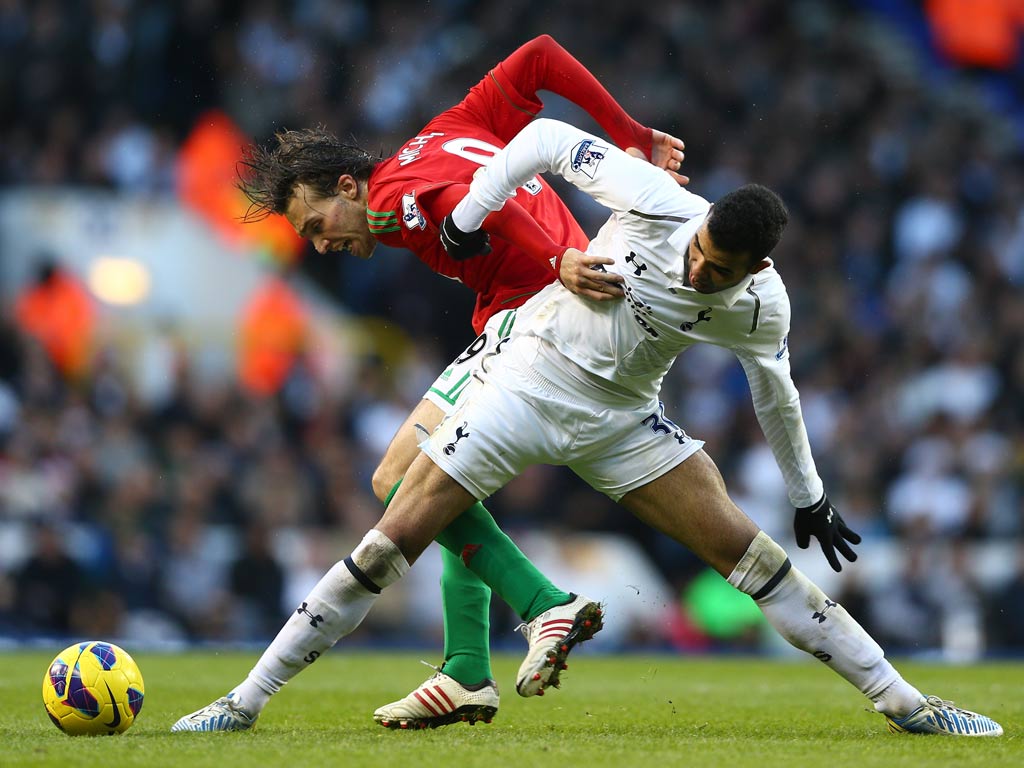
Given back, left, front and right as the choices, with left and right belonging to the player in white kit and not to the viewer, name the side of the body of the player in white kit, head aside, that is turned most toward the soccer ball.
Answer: right

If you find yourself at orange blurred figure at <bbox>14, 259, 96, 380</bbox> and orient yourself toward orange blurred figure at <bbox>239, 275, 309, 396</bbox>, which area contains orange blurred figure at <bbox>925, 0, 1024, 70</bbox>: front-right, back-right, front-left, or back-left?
front-left

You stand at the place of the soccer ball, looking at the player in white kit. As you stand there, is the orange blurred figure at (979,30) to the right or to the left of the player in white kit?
left

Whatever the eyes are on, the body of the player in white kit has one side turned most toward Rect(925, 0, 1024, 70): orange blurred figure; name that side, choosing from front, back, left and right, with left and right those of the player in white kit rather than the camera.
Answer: back

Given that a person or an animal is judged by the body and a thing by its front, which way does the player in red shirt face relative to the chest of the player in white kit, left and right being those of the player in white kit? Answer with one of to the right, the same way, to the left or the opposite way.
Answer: to the right

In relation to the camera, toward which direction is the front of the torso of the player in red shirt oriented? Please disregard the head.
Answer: to the viewer's left

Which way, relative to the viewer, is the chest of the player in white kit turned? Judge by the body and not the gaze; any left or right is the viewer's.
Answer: facing the viewer
